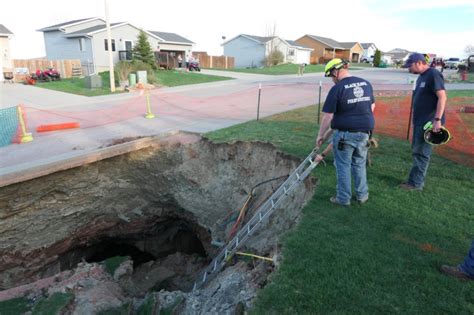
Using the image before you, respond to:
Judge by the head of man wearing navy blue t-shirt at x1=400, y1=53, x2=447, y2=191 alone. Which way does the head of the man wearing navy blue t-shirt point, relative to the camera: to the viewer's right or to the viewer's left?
to the viewer's left

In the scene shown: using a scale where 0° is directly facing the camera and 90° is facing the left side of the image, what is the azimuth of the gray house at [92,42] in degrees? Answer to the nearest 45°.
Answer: approximately 315°

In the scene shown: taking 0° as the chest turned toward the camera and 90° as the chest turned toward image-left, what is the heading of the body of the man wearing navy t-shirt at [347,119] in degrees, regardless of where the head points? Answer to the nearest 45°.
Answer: approximately 135°

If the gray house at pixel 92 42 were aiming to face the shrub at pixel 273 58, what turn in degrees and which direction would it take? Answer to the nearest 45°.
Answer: approximately 90° to its left

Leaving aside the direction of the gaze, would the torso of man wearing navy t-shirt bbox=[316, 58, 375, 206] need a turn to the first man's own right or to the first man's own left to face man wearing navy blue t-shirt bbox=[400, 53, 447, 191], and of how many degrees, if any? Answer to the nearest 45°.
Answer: approximately 90° to the first man's own right

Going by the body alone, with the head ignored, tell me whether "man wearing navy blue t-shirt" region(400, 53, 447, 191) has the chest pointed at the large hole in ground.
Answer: yes

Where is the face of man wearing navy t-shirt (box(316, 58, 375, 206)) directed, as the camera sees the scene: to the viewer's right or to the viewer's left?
to the viewer's left

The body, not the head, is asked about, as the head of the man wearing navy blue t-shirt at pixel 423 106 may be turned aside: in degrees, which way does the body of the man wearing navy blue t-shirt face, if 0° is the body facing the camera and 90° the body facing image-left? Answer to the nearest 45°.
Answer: approximately 90°
